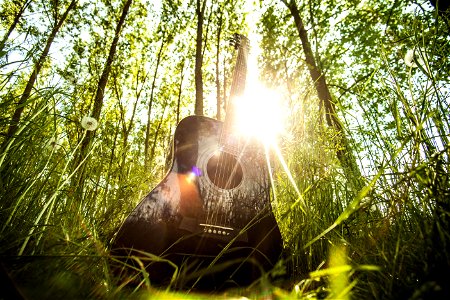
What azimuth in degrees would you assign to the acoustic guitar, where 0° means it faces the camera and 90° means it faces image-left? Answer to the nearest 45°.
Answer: approximately 0°
